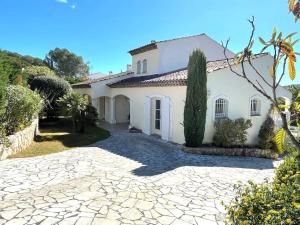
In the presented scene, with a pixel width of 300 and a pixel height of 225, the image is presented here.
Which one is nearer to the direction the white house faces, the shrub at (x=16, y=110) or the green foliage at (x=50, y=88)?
the shrub

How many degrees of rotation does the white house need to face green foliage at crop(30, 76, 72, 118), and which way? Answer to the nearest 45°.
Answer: approximately 45° to its right

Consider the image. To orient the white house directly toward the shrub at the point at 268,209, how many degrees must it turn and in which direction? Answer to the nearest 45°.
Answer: approximately 45° to its left

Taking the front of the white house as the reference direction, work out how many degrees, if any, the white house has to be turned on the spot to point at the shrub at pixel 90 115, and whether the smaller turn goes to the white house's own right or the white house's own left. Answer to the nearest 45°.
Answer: approximately 45° to the white house's own right

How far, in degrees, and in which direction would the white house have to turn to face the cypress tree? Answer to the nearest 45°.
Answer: approximately 45° to its left

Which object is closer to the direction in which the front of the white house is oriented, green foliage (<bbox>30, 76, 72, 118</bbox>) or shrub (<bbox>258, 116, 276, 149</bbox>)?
the green foliage

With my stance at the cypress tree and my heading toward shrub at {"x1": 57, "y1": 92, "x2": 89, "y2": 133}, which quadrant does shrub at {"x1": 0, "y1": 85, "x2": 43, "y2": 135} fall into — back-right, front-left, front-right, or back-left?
front-left

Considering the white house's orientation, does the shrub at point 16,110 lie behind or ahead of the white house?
ahead

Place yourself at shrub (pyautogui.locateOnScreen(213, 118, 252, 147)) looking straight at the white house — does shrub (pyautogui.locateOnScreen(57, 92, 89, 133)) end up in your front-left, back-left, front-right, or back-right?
front-left

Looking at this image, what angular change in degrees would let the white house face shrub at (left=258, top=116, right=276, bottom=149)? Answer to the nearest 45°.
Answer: approximately 135° to its left
